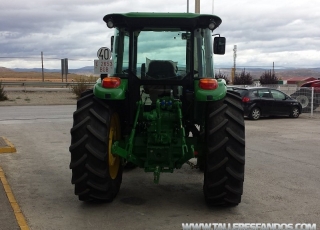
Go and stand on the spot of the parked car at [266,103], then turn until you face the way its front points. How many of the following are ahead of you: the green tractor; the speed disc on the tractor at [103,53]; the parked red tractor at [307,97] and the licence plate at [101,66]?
1

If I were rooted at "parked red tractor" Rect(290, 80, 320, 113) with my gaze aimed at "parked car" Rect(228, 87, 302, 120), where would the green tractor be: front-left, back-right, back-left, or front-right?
front-left

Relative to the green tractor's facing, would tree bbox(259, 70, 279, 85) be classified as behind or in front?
in front

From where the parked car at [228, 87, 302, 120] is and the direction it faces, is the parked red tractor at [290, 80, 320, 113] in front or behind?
in front

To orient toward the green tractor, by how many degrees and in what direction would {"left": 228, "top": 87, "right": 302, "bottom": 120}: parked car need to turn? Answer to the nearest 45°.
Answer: approximately 135° to its right

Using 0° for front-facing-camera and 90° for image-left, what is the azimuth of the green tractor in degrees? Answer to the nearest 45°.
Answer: approximately 180°
